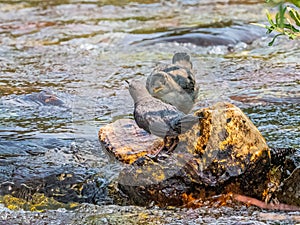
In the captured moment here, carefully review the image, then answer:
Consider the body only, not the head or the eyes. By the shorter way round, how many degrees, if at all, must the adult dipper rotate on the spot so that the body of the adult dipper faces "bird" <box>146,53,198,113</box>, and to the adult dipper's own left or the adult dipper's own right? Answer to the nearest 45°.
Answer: approximately 90° to the adult dipper's own right

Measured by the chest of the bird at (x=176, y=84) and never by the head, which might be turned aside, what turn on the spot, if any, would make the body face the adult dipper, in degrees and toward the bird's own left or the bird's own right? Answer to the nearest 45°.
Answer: approximately 45° to the bird's own left

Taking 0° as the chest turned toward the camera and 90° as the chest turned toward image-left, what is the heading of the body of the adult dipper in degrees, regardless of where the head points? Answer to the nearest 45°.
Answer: approximately 90°

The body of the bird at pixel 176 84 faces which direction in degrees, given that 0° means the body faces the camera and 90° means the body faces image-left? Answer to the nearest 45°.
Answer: approximately 45°
